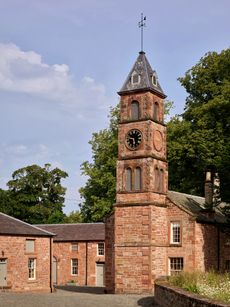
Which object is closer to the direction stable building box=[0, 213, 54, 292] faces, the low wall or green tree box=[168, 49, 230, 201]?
the low wall

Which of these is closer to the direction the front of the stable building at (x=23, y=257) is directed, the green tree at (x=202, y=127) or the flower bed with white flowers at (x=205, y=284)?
the flower bed with white flowers

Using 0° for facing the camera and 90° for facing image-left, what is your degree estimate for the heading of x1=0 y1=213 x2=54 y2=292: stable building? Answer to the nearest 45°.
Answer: approximately 0°
